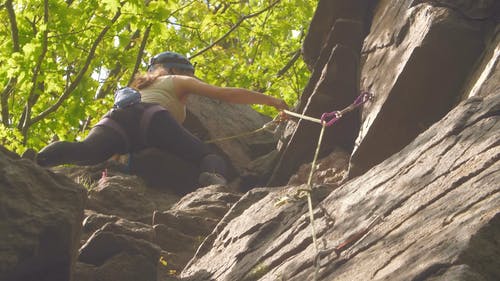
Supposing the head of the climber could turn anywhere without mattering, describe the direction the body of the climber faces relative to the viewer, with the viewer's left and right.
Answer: facing away from the viewer and to the right of the viewer

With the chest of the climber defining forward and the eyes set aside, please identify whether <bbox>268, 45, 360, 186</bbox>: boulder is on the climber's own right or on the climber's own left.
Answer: on the climber's own right

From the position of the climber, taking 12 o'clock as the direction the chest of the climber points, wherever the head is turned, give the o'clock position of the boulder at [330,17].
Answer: The boulder is roughly at 2 o'clock from the climber.

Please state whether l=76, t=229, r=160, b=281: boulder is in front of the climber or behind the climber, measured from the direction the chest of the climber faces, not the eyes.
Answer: behind

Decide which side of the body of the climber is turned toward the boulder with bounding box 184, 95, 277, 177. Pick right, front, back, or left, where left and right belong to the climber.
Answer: front

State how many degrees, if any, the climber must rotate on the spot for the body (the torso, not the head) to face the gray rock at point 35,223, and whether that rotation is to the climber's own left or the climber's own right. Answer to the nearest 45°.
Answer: approximately 135° to the climber's own left

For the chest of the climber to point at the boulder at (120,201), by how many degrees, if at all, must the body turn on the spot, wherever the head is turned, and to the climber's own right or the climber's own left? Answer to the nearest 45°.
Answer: approximately 180°

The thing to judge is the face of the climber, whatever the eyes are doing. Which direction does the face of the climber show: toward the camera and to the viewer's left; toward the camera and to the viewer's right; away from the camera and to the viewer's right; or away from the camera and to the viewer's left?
away from the camera and to the viewer's right

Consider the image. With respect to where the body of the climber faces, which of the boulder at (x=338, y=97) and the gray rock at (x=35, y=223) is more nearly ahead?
the boulder
